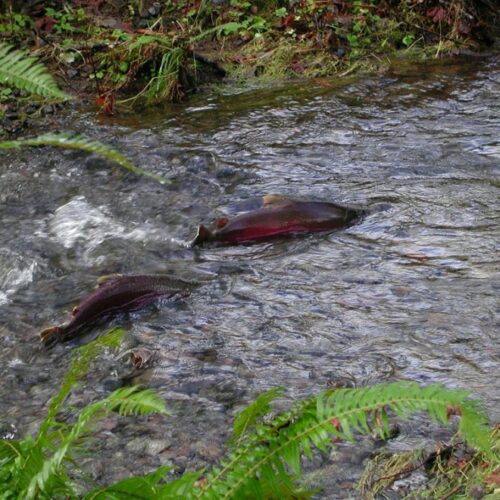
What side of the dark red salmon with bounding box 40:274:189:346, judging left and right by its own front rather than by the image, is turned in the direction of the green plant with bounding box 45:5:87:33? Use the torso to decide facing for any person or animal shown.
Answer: left

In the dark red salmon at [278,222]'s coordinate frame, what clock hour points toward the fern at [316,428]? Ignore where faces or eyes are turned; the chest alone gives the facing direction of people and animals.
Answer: The fern is roughly at 3 o'clock from the dark red salmon.

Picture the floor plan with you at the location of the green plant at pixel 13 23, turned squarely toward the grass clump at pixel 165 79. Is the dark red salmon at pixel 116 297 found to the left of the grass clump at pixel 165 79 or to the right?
right

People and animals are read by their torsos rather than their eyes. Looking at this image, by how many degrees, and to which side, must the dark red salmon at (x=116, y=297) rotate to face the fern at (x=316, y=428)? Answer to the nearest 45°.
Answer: approximately 90° to its right

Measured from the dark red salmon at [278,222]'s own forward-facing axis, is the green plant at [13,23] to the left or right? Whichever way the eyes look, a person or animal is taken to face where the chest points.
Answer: on its left

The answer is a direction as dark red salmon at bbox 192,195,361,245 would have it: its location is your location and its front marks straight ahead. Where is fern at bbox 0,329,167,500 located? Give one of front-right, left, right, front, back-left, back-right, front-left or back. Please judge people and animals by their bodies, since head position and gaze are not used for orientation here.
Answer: right

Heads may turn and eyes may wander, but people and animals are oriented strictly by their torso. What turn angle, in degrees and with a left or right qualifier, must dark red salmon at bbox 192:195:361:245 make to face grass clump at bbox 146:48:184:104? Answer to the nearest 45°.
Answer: approximately 90° to its left

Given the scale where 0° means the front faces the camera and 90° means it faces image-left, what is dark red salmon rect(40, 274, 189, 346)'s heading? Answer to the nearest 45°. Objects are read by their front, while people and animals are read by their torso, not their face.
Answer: approximately 270°

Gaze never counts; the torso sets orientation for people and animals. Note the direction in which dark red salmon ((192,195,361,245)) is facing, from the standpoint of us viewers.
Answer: facing to the right of the viewer
